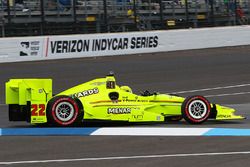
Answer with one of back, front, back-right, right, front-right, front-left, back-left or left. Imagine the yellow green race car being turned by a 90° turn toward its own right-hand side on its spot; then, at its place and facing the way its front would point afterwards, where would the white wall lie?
back

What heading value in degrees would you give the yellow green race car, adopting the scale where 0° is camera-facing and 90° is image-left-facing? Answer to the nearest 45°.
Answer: approximately 270°

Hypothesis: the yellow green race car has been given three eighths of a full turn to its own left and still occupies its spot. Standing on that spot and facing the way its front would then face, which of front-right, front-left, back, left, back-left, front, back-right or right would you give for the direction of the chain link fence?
front-right
